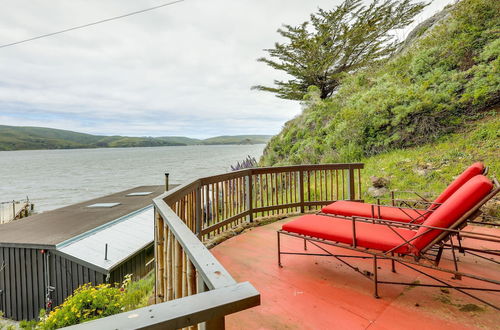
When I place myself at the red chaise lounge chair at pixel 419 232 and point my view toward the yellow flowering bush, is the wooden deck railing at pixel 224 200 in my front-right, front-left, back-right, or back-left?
front-right

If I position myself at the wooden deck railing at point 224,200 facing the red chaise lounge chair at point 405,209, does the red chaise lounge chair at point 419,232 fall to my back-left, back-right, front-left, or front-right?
front-right

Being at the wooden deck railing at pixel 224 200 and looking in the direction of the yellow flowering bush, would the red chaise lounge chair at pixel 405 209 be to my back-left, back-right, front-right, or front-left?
back-left

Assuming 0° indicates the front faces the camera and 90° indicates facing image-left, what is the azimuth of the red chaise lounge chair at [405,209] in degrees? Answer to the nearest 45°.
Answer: approximately 90°

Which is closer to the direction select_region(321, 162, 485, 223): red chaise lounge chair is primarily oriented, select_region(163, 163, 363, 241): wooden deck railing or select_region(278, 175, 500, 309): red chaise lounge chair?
the wooden deck railing

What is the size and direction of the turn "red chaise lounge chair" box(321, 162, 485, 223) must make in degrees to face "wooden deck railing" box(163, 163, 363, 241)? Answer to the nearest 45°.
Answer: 0° — it already faces it

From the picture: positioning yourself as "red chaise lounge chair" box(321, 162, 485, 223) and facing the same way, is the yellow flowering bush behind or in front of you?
in front

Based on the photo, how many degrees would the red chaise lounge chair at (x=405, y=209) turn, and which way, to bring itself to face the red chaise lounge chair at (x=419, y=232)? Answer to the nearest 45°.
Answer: approximately 90° to its left

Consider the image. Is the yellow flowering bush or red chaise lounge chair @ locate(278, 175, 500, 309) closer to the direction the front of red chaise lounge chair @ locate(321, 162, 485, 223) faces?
the yellow flowering bush
